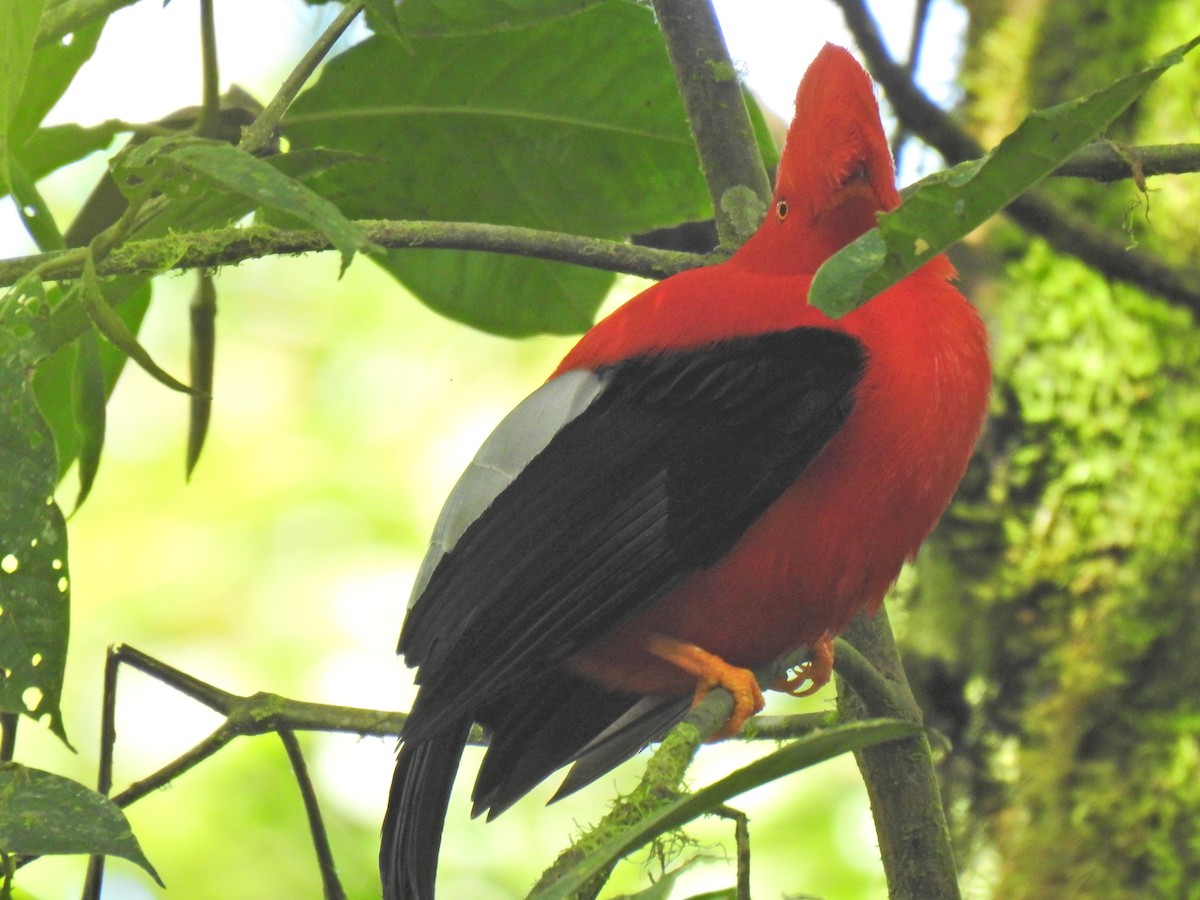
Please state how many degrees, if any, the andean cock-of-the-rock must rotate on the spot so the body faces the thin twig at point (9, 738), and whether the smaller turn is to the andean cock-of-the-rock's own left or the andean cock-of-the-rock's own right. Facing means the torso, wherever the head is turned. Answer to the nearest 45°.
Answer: approximately 180°

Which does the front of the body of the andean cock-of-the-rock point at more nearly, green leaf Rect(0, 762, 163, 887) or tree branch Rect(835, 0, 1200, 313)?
the tree branch

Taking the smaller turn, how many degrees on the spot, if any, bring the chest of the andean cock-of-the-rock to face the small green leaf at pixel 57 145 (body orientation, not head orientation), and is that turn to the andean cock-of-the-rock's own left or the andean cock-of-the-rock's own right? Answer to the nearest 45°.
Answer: approximately 180°

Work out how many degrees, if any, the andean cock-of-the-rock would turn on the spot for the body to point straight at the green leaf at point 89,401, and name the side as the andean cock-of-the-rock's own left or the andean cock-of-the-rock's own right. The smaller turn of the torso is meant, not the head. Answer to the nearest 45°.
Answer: approximately 180°

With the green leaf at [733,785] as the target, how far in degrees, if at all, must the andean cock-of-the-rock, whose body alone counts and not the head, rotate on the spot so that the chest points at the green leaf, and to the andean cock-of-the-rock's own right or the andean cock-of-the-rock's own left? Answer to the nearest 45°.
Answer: approximately 90° to the andean cock-of-the-rock's own right

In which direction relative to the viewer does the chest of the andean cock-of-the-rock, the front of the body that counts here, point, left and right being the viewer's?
facing to the right of the viewer
